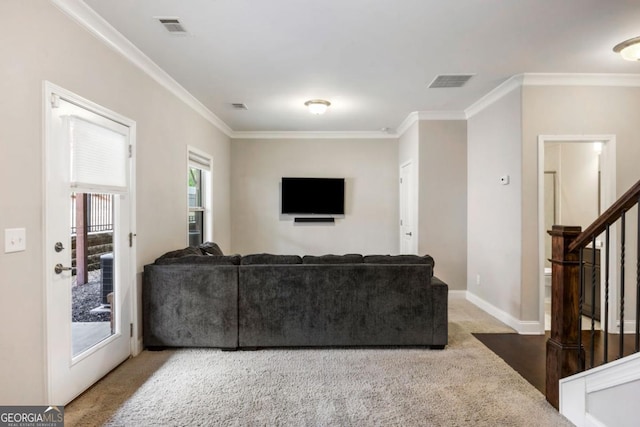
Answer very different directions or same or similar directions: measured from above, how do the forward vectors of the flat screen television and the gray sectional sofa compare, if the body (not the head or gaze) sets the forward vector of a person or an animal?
very different directions

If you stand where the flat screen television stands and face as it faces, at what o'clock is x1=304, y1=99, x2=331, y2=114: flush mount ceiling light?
The flush mount ceiling light is roughly at 12 o'clock from the flat screen television.

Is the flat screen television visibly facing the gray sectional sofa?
yes

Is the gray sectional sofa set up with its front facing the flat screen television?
yes

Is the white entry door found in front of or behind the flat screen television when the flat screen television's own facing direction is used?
in front

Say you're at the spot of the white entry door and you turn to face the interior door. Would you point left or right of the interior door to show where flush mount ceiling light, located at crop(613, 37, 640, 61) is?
right

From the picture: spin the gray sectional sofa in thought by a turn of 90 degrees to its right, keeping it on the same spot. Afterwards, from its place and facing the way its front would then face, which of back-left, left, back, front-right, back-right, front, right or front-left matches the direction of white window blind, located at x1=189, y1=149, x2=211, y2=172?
back-left

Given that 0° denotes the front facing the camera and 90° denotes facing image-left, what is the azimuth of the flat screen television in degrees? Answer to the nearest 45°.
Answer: approximately 0°

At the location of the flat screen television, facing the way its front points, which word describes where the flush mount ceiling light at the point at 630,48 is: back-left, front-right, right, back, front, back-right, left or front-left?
front-left

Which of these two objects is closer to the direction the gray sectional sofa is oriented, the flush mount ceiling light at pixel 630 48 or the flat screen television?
the flat screen television

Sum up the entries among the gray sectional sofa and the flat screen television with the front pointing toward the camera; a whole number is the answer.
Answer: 1

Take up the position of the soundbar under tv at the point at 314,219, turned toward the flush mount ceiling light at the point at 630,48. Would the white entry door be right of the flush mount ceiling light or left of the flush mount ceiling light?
right

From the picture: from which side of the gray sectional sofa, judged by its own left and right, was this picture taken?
back
